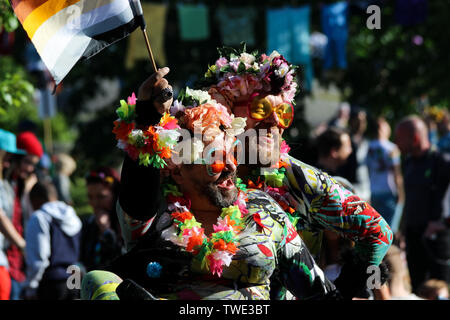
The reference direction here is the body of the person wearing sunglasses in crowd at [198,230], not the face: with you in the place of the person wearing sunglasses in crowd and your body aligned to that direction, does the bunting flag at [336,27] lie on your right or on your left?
on your left

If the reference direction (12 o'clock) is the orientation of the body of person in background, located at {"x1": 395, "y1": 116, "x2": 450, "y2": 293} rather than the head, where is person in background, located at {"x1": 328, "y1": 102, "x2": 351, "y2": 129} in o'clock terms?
person in background, located at {"x1": 328, "y1": 102, "x2": 351, "y2": 129} is roughly at 4 o'clock from person in background, located at {"x1": 395, "y1": 116, "x2": 450, "y2": 293}.

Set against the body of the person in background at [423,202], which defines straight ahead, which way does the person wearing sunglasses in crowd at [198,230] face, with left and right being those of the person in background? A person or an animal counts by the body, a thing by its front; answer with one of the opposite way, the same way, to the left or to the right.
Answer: to the left

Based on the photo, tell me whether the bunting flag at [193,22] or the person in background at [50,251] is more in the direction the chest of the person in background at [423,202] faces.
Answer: the person in background

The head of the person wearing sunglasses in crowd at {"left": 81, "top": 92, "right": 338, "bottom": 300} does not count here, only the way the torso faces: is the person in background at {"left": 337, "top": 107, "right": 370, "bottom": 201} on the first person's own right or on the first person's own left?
on the first person's own left
